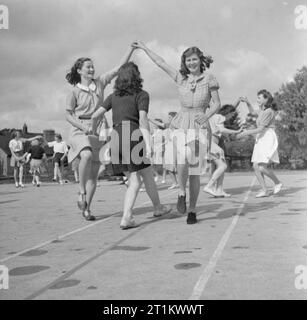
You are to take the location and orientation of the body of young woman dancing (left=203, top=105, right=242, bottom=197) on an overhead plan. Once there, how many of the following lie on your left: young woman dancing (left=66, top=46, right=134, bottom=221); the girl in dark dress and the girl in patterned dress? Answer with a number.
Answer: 0

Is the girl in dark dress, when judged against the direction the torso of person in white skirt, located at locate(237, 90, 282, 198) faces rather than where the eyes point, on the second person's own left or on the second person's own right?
on the second person's own left

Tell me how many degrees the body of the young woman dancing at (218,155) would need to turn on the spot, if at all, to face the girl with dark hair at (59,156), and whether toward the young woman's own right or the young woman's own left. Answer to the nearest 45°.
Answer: approximately 135° to the young woman's own left

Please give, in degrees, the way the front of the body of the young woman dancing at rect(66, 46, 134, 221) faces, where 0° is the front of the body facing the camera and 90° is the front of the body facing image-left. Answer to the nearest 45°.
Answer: approximately 315°

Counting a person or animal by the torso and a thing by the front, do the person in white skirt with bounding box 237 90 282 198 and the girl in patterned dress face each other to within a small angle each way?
no

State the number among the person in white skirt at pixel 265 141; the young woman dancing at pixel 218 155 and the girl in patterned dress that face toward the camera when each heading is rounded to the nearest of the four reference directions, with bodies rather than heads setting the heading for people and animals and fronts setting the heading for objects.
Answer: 1

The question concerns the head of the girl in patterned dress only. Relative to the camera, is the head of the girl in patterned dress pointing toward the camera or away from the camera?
toward the camera

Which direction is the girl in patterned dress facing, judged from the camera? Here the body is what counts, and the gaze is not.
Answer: toward the camera

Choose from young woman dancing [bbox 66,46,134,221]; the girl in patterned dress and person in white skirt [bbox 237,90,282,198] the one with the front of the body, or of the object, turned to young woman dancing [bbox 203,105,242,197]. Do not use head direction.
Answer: the person in white skirt

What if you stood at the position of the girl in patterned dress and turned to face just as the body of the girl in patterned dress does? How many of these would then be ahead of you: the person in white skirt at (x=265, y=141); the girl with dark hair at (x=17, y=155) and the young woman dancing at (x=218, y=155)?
0

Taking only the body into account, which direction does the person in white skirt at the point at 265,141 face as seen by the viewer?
to the viewer's left

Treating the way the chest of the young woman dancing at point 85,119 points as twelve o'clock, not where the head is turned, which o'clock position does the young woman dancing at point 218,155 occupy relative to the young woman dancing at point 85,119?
the young woman dancing at point 218,155 is roughly at 9 o'clock from the young woman dancing at point 85,119.

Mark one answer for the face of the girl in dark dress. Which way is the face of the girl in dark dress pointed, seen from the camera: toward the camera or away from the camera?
away from the camera

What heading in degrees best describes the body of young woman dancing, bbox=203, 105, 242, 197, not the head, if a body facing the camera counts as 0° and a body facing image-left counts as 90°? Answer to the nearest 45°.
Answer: approximately 270°

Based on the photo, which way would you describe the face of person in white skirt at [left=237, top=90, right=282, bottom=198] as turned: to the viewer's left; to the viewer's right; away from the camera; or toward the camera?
to the viewer's left

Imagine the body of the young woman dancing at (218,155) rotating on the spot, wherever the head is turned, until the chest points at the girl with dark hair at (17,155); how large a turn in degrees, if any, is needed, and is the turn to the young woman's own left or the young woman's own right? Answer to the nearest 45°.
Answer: approximately 135° to the young woman's own left

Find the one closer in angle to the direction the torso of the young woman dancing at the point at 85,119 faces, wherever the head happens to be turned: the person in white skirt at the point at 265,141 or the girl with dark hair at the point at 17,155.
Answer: the person in white skirt

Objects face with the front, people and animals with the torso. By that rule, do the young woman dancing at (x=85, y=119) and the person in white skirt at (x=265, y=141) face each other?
no

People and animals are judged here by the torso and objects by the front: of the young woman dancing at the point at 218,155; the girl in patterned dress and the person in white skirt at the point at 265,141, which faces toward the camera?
the girl in patterned dress

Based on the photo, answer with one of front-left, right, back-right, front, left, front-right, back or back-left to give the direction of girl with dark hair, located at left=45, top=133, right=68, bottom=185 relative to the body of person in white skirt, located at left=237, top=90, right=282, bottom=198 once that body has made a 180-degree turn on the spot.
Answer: back-left
